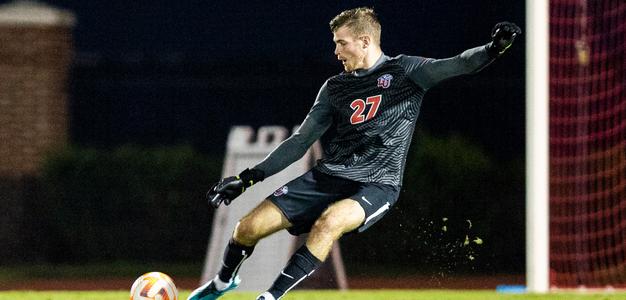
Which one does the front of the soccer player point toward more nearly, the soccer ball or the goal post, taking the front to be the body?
the soccer ball

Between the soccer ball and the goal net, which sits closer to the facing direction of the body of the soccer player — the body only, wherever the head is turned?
the soccer ball

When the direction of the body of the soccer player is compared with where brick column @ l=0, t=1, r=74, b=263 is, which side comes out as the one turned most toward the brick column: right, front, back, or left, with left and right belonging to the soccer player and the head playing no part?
right

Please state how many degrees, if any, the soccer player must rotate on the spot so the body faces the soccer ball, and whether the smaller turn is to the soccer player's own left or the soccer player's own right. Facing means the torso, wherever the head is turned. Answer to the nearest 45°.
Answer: approximately 45° to the soccer player's own right

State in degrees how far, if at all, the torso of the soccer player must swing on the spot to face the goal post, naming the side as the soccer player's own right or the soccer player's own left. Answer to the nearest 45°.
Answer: approximately 180°

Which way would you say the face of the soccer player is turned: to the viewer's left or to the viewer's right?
to the viewer's left

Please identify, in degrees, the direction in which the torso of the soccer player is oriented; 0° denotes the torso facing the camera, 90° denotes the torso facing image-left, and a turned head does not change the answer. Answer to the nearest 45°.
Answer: approximately 45°
